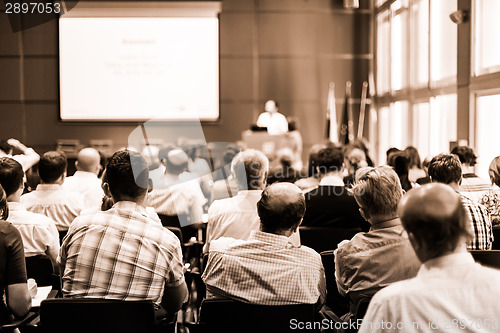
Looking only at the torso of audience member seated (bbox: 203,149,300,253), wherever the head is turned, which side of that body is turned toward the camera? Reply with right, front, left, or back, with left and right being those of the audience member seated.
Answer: back

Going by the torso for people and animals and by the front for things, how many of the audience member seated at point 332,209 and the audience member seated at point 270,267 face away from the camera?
2

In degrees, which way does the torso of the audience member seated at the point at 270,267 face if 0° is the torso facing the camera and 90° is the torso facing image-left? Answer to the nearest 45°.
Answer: approximately 180°

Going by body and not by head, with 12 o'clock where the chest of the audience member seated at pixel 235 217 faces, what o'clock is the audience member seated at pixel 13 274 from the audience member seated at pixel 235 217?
the audience member seated at pixel 13 274 is roughly at 7 o'clock from the audience member seated at pixel 235 217.

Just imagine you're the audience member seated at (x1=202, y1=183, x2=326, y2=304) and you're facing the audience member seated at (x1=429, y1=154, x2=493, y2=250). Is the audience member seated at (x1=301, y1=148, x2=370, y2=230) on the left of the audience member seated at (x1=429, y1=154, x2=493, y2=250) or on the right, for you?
left

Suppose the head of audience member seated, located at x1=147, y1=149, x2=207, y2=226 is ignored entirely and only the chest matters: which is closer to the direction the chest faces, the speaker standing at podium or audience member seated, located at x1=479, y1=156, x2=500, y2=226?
the speaker standing at podium

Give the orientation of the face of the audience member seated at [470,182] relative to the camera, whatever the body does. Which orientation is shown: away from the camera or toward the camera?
away from the camera

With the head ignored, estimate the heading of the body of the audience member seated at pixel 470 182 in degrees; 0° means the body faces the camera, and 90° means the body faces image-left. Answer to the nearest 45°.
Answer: approximately 135°

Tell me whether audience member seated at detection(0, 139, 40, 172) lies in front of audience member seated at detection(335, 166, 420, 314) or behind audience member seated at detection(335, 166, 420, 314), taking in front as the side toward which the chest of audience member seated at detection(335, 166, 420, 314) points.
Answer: in front

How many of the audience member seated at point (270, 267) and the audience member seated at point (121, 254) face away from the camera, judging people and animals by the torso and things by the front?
2

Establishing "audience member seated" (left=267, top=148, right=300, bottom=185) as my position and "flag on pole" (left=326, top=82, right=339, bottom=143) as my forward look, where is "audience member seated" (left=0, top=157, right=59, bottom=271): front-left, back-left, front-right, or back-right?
back-left

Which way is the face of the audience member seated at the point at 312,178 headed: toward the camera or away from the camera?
away from the camera

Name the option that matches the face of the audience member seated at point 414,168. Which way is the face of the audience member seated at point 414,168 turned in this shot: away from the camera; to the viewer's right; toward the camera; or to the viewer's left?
away from the camera

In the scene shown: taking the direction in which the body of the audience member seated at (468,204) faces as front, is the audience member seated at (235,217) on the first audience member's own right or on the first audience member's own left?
on the first audience member's own left

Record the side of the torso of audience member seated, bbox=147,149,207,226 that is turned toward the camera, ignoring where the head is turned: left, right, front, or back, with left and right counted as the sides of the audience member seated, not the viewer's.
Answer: back
